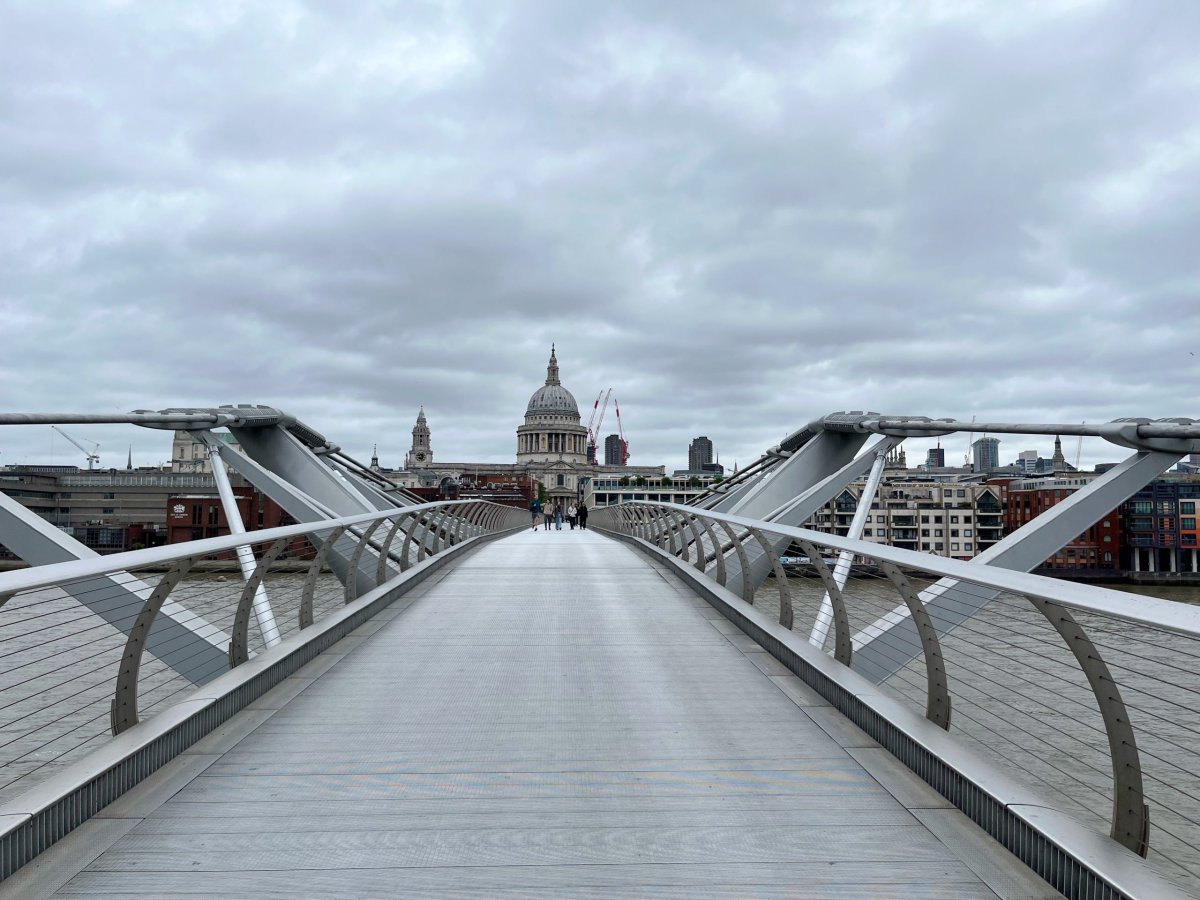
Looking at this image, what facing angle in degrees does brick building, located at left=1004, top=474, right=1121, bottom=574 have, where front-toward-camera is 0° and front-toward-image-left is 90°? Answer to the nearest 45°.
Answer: approximately 0°

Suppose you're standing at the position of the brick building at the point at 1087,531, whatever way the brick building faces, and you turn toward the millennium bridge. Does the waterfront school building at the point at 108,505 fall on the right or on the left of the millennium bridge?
right

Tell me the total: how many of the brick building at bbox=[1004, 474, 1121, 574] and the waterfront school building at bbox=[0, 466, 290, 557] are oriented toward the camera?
2

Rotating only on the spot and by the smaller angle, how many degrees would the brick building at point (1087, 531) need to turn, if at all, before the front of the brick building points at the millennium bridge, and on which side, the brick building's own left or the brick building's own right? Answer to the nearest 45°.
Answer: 0° — it already faces it

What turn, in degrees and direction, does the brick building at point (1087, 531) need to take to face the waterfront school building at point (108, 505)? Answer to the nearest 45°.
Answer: approximately 45° to its right

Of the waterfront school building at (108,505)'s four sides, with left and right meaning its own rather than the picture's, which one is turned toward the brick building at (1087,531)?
left

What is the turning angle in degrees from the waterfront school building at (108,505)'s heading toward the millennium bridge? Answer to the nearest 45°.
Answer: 0° — it already faces it

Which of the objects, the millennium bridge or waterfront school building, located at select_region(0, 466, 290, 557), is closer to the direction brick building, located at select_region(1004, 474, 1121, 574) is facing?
the millennium bridge

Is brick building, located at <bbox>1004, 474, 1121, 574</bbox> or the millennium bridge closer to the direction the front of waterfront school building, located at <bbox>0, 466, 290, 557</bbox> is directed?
the millennium bridge

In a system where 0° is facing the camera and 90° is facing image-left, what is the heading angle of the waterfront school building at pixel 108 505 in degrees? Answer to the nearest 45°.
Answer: approximately 0°
